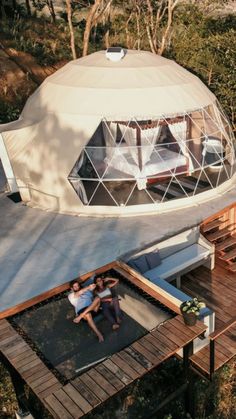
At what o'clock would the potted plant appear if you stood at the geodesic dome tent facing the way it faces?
The potted plant is roughly at 1 o'clock from the geodesic dome tent.

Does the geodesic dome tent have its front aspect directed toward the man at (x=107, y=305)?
no

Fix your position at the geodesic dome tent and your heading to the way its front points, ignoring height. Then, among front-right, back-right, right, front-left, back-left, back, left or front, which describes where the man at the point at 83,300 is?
front-right

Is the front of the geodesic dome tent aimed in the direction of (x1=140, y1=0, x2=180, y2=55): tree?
no

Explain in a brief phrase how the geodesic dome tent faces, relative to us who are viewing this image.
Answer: facing the viewer and to the right of the viewer

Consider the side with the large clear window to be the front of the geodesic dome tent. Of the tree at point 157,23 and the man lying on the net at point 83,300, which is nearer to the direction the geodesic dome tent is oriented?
the man lying on the net
